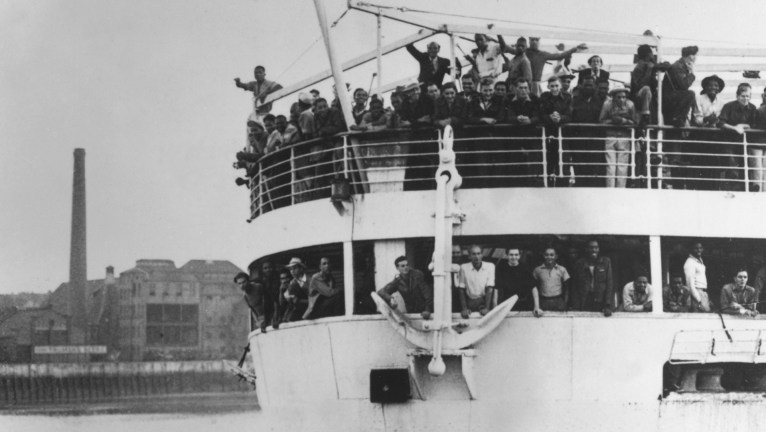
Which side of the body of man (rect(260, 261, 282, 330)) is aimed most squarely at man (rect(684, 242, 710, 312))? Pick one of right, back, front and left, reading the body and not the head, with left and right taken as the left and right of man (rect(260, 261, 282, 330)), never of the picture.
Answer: left

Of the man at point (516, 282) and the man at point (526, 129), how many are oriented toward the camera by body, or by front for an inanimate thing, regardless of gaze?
2

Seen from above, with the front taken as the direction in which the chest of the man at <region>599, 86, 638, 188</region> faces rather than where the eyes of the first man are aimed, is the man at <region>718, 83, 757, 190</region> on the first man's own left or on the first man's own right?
on the first man's own left

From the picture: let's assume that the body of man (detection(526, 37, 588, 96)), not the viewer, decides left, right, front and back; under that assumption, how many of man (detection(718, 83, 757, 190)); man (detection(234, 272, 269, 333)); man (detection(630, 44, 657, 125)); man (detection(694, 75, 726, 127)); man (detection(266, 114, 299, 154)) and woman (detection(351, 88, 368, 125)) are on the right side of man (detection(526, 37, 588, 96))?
3
